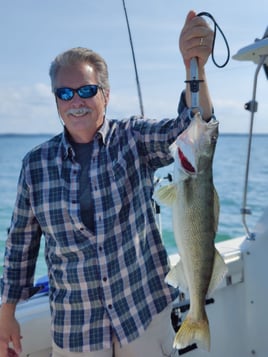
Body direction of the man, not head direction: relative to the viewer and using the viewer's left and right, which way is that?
facing the viewer
